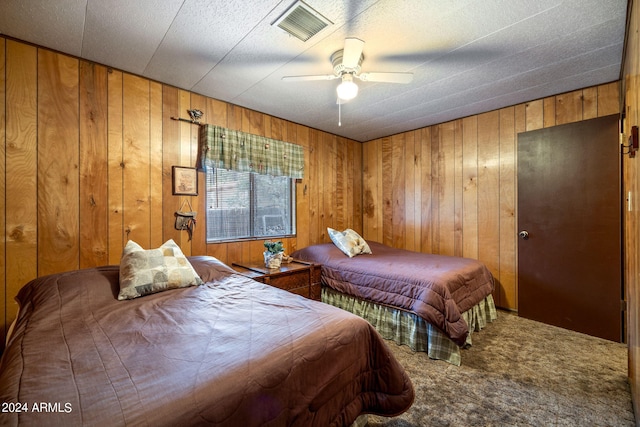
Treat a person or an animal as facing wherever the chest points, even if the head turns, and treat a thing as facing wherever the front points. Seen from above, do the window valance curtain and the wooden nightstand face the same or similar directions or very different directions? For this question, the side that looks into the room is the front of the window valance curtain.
same or similar directions

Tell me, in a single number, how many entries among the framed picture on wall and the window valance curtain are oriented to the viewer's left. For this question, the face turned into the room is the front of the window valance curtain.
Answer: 0

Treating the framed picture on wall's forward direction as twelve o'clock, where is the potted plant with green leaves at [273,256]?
The potted plant with green leaves is roughly at 11 o'clock from the framed picture on wall.

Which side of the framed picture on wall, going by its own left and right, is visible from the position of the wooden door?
front

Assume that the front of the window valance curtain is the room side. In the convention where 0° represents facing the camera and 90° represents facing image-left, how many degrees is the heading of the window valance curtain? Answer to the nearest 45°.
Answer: approximately 315°

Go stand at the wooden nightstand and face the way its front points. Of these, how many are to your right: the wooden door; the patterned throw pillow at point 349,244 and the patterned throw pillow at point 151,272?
1

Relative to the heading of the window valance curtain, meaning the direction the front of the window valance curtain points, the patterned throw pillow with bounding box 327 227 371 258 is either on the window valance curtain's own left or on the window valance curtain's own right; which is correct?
on the window valance curtain's own left

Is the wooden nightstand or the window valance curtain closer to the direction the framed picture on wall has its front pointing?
the wooden nightstand

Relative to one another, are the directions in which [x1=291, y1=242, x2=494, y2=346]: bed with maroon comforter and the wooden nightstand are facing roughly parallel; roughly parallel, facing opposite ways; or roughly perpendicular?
roughly parallel

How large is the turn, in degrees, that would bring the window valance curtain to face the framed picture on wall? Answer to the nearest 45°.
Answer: approximately 90° to its right

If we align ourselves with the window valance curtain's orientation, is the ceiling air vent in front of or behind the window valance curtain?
in front

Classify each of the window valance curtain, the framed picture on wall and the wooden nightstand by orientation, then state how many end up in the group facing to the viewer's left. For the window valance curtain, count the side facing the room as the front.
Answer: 0

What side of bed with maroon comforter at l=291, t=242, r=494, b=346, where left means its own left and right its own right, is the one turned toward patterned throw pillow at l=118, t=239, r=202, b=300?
right

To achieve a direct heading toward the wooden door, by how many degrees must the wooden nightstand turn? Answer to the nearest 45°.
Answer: approximately 45° to its left

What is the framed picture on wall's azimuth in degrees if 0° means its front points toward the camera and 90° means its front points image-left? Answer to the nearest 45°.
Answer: approximately 315°

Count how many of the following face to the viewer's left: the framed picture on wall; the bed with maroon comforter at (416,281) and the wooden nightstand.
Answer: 0

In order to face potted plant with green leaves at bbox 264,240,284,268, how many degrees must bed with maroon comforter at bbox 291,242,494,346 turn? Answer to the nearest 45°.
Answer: approximately 135° to its right
